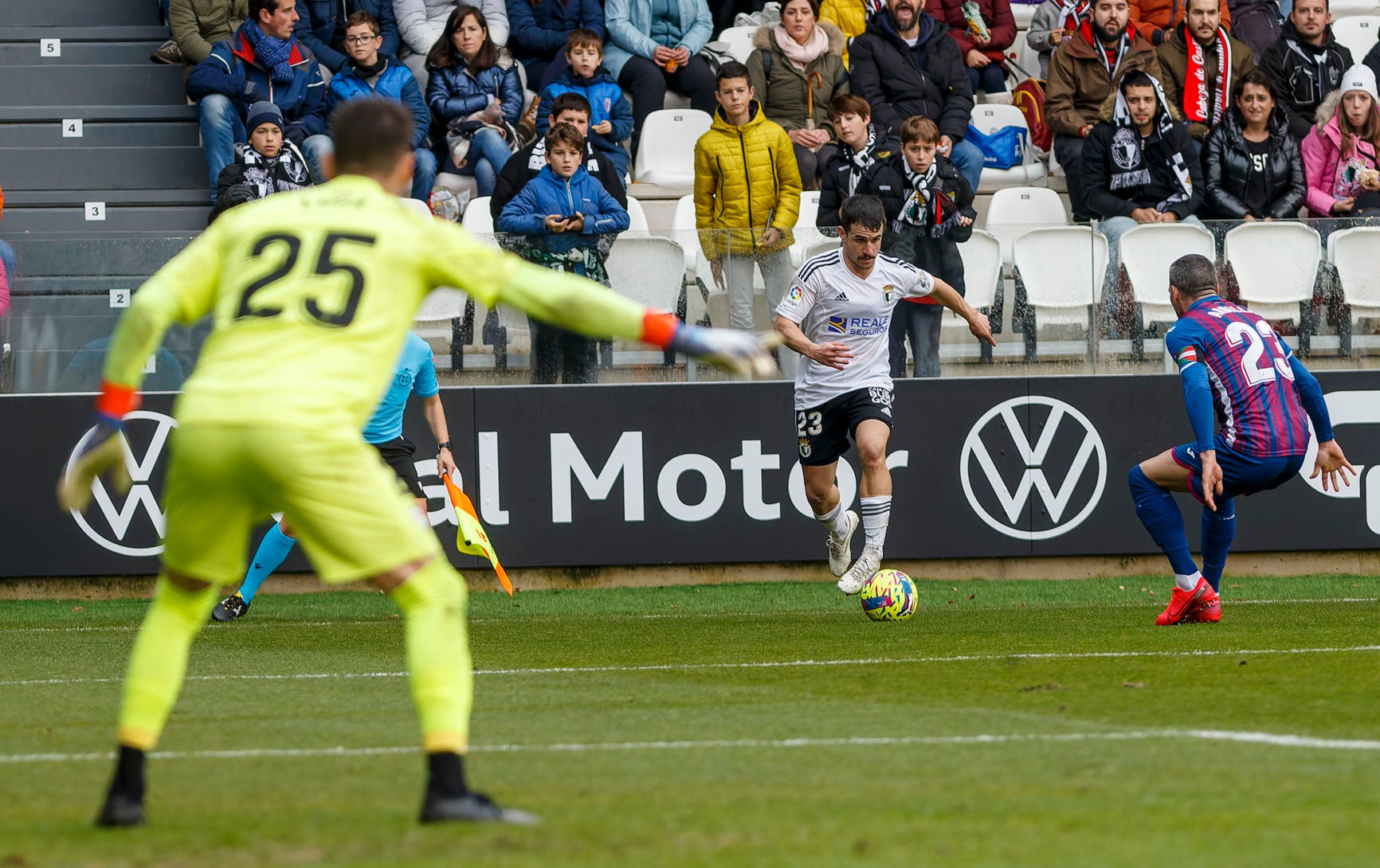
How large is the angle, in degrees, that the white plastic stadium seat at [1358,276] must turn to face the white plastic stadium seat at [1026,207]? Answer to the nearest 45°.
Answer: approximately 135° to its right

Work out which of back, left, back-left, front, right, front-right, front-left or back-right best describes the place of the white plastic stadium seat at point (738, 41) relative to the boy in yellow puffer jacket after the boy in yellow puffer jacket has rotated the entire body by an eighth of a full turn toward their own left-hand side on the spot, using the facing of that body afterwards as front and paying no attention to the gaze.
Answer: back-left

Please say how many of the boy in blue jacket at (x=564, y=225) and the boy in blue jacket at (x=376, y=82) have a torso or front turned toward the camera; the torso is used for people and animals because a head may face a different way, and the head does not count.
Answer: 2

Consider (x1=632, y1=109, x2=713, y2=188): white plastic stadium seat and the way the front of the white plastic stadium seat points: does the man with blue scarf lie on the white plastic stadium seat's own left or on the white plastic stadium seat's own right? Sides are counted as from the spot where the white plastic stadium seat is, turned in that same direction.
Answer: on the white plastic stadium seat's own right

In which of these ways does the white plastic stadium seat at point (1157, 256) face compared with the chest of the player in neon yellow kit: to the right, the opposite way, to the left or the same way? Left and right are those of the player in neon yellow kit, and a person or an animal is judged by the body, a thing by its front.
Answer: the opposite way

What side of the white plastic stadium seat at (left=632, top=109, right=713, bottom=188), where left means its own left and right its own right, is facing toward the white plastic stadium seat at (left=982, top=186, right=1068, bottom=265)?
left

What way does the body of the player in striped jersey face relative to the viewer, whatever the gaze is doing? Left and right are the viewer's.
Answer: facing away from the viewer and to the left of the viewer

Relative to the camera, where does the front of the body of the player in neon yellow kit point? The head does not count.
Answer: away from the camera

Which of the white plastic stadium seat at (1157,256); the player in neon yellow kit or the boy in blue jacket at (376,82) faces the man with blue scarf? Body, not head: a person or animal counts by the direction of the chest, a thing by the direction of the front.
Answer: the player in neon yellow kit

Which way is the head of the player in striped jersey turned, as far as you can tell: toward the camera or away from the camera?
away from the camera

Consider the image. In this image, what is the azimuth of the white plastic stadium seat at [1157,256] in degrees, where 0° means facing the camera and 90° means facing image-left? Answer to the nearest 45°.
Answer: approximately 0°

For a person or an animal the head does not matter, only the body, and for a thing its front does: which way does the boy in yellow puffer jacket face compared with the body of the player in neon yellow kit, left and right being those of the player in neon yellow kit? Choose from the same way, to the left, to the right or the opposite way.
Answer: the opposite way

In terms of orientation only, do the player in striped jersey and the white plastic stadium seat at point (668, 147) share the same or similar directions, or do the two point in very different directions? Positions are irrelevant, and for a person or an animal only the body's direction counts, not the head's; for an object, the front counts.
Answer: very different directions

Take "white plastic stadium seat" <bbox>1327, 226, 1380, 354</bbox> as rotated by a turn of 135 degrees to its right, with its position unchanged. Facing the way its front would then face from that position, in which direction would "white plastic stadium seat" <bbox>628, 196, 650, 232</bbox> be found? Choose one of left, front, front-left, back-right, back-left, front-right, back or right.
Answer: front-left

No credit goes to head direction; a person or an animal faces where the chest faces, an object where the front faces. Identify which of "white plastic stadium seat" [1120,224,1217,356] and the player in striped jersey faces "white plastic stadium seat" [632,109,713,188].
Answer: the player in striped jersey

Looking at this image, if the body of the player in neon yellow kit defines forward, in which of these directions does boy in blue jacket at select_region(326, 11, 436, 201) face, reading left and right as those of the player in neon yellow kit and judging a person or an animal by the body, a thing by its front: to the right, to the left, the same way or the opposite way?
the opposite way

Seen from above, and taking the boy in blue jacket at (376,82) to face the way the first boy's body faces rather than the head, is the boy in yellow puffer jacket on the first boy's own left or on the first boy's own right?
on the first boy's own left

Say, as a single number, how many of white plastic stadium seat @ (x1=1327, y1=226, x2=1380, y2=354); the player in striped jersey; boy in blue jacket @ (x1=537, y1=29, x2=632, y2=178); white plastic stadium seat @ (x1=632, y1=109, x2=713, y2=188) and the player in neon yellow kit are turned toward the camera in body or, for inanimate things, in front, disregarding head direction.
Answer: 3
